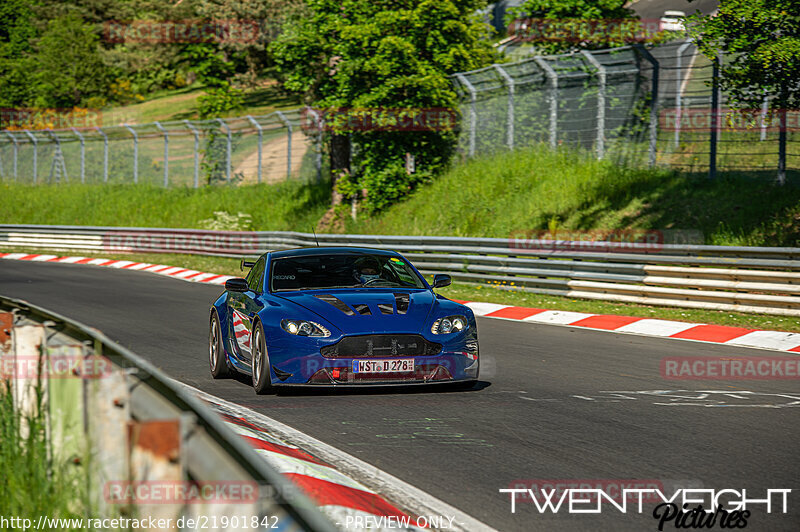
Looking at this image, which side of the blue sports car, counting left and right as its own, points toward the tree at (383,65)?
back

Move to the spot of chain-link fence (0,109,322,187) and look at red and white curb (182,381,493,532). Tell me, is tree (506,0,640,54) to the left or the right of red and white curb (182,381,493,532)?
left

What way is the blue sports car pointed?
toward the camera

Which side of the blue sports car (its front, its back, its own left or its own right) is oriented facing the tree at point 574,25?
back

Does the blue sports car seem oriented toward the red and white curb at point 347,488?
yes

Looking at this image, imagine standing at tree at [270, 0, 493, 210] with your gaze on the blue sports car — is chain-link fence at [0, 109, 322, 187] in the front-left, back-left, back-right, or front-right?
back-right

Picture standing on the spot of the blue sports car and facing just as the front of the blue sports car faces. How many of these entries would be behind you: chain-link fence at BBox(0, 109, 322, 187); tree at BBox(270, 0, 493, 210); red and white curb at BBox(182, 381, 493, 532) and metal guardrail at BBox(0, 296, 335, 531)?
2

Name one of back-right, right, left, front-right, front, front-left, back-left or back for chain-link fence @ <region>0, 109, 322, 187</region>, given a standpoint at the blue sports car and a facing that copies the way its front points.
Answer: back

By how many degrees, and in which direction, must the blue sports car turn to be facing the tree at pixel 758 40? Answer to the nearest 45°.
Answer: approximately 135° to its left

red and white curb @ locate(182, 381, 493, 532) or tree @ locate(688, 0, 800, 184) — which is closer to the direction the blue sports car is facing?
the red and white curb

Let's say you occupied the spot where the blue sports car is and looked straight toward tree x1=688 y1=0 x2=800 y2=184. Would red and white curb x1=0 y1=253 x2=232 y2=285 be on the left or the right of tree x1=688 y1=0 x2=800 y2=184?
left

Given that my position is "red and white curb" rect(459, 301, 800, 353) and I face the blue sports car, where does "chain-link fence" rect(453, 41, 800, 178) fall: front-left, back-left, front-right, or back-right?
back-right

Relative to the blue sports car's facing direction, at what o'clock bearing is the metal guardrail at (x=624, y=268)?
The metal guardrail is roughly at 7 o'clock from the blue sports car.

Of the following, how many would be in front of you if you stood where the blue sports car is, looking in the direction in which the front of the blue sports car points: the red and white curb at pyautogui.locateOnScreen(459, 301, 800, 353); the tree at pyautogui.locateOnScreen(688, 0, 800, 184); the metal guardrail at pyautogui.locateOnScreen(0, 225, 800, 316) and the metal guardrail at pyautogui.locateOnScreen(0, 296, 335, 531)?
1

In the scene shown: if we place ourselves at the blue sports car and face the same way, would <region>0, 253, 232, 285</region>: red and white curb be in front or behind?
behind
